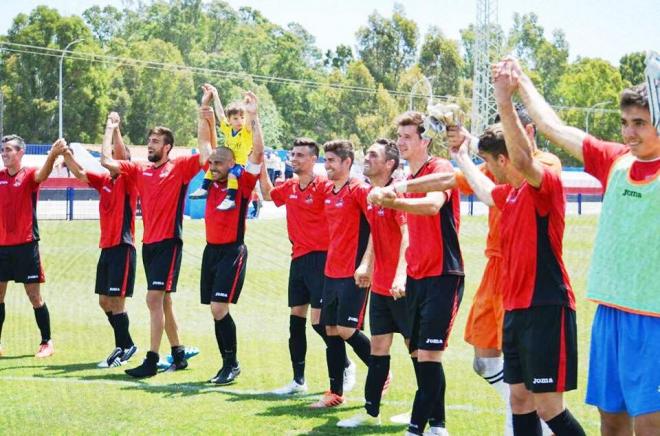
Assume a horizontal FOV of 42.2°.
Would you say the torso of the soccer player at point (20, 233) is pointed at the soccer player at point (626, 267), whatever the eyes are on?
no

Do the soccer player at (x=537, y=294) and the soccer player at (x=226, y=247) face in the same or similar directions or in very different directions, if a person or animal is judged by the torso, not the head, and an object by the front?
same or similar directions

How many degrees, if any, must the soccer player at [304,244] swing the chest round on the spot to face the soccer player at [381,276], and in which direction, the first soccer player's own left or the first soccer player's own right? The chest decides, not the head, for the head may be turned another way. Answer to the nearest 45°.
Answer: approximately 45° to the first soccer player's own left

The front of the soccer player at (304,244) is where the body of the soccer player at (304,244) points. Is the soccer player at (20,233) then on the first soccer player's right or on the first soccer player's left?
on the first soccer player's right

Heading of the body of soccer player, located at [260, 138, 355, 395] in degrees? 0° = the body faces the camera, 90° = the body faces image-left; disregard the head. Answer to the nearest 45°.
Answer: approximately 45°

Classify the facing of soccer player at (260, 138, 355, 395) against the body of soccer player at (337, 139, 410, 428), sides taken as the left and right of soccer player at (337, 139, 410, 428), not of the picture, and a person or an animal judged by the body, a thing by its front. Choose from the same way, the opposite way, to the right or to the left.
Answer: the same way

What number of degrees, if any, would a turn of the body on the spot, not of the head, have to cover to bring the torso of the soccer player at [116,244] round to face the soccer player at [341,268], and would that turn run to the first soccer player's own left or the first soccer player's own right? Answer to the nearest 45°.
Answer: approximately 90° to the first soccer player's own left

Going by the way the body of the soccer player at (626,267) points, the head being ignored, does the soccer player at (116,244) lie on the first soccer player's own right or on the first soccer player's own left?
on the first soccer player's own right

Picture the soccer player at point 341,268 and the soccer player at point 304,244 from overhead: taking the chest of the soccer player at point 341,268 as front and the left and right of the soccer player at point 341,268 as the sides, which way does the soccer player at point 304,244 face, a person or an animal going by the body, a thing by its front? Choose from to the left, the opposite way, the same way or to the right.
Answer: the same way

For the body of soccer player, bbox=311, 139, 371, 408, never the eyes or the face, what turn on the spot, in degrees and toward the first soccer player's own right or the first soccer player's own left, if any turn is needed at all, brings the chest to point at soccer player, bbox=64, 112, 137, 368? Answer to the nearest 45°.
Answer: approximately 90° to the first soccer player's own right

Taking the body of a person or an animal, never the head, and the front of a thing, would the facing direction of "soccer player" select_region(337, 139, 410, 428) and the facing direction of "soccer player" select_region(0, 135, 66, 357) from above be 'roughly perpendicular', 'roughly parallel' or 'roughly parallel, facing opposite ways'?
roughly parallel

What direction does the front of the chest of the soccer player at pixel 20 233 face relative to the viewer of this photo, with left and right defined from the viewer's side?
facing the viewer and to the left of the viewer

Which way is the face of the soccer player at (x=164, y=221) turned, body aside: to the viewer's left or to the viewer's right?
to the viewer's left

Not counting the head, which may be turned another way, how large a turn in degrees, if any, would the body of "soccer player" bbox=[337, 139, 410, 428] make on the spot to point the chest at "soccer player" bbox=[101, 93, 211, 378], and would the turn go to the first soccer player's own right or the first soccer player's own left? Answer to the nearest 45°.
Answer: approximately 90° to the first soccer player's own right

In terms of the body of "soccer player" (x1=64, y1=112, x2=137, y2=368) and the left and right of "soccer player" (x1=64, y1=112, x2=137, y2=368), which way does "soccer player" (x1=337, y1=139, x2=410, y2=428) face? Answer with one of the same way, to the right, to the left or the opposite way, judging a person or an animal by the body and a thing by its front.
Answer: the same way

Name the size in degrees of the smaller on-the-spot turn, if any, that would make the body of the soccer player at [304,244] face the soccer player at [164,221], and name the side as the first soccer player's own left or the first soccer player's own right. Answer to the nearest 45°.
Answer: approximately 90° to the first soccer player's own right

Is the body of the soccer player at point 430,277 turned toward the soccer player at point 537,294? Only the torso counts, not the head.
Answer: no

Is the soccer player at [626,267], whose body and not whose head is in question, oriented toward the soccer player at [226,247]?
no

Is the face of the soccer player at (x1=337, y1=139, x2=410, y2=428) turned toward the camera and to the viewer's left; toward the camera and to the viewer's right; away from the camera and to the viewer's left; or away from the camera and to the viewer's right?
toward the camera and to the viewer's left
